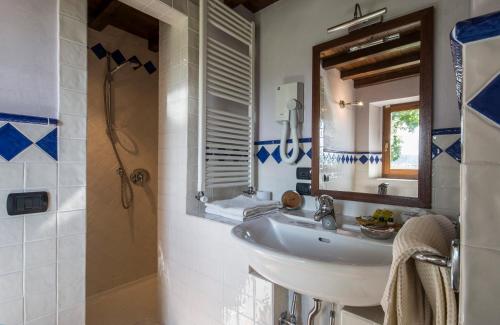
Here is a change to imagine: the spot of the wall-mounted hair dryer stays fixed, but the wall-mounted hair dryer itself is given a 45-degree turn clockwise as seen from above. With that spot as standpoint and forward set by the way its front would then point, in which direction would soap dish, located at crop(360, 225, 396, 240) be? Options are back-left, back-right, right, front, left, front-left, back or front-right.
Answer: back-left

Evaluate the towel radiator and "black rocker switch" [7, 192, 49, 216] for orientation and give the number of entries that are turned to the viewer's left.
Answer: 0

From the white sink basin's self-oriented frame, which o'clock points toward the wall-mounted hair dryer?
The wall-mounted hair dryer is roughly at 4 o'clock from the white sink basin.

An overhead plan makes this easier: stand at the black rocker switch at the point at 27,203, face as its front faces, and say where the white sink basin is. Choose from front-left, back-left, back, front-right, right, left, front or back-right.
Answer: front-left

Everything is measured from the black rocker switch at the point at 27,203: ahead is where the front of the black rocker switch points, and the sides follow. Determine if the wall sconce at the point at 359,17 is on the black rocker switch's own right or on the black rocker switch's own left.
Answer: on the black rocker switch's own left

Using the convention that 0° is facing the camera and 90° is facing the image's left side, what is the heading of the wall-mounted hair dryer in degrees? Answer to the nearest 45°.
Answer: approximately 45°

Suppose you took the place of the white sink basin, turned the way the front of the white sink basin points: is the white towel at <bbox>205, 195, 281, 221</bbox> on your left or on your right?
on your right

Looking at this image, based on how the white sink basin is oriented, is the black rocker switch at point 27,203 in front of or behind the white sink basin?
in front

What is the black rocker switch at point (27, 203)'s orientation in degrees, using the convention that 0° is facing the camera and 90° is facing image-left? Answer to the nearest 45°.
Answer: approximately 0°

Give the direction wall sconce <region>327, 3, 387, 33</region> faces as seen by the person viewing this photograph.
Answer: facing the viewer and to the left of the viewer
